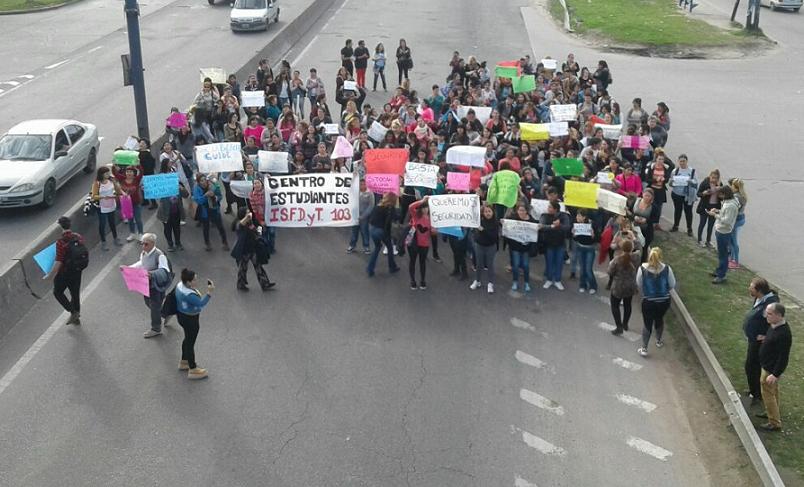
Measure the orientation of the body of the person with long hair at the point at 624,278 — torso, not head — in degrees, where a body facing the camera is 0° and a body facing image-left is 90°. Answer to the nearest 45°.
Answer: approximately 180°

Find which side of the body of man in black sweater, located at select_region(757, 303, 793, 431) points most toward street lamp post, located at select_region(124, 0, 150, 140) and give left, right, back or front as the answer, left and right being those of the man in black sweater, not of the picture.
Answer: front

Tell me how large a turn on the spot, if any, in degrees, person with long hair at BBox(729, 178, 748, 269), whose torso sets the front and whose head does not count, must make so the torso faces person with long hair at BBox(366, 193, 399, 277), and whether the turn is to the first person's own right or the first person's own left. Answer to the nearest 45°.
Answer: approximately 45° to the first person's own left

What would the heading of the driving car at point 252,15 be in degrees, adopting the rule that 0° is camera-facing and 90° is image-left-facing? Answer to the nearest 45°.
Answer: approximately 45°

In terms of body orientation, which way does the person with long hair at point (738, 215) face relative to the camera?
to the viewer's left

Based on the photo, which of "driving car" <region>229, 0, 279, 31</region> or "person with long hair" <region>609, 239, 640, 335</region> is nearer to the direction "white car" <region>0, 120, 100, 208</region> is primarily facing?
the person with long hair

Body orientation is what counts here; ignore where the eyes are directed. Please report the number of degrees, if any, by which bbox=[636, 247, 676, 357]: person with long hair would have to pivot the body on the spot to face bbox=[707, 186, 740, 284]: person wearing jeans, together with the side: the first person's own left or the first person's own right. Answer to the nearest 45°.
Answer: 0° — they already face them

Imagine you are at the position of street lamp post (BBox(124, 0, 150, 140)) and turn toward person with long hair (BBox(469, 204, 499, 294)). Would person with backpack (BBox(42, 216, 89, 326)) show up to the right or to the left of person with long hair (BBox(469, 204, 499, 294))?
right

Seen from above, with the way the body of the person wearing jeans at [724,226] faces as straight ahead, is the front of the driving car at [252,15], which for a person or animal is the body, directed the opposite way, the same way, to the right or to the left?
to the left

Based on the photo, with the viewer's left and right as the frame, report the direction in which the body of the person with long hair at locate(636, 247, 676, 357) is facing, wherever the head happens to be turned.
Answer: facing away from the viewer

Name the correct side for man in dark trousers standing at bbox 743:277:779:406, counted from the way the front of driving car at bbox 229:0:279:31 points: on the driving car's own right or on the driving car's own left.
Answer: on the driving car's own left

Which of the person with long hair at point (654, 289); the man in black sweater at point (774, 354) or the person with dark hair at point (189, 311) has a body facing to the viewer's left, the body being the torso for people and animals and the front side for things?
the man in black sweater
